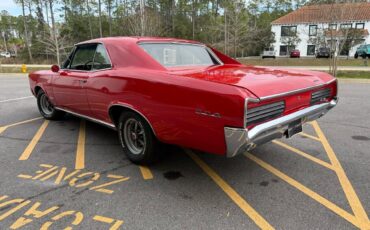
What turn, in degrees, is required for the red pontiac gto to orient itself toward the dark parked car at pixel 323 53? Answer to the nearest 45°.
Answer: approximately 90° to its right

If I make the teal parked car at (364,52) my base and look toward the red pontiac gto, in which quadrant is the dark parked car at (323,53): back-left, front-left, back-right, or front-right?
front-right

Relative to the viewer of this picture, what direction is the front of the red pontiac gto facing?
facing away from the viewer and to the left of the viewer

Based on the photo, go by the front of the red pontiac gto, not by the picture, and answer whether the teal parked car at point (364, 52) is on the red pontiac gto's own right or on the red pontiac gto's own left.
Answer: on the red pontiac gto's own right

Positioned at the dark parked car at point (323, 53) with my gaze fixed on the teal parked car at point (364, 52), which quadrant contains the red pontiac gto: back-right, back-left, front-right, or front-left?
back-right

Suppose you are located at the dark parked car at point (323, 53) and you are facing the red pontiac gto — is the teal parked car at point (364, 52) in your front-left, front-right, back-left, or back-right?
back-left
